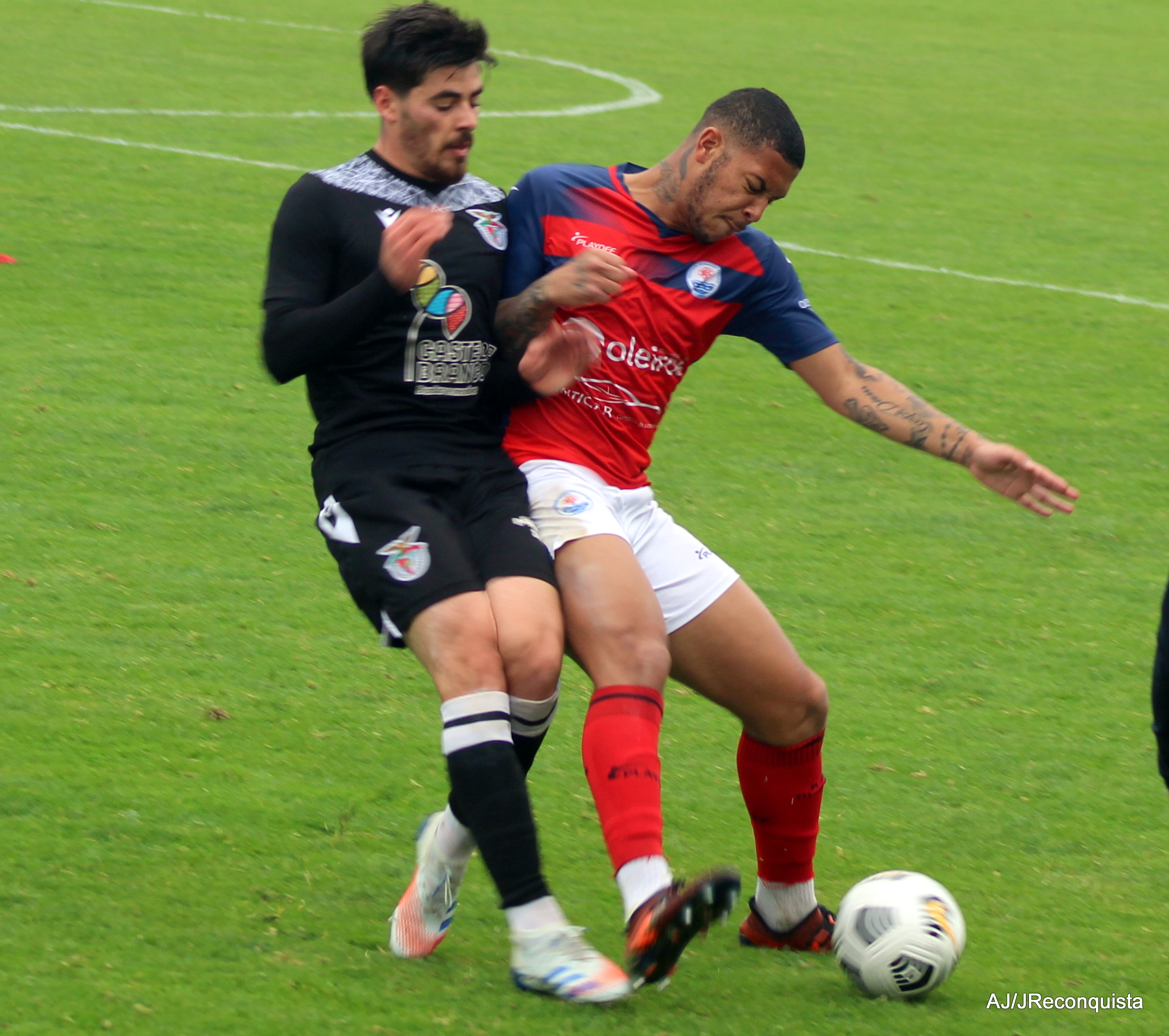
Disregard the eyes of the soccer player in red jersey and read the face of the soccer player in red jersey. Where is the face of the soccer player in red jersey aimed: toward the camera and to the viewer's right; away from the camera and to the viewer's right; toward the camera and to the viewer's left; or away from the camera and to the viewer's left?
toward the camera and to the viewer's right

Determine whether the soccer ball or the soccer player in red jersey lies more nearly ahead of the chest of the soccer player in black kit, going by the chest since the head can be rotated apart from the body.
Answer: the soccer ball

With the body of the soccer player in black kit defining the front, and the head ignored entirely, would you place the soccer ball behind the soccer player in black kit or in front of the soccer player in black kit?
in front

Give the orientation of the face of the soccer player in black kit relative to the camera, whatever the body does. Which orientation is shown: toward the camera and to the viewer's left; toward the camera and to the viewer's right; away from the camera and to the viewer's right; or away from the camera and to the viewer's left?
toward the camera and to the viewer's right

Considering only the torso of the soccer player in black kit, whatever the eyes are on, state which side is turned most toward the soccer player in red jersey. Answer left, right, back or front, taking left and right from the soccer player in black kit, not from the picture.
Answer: left

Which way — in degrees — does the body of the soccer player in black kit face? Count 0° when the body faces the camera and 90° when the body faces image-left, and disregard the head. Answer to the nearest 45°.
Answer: approximately 315°
